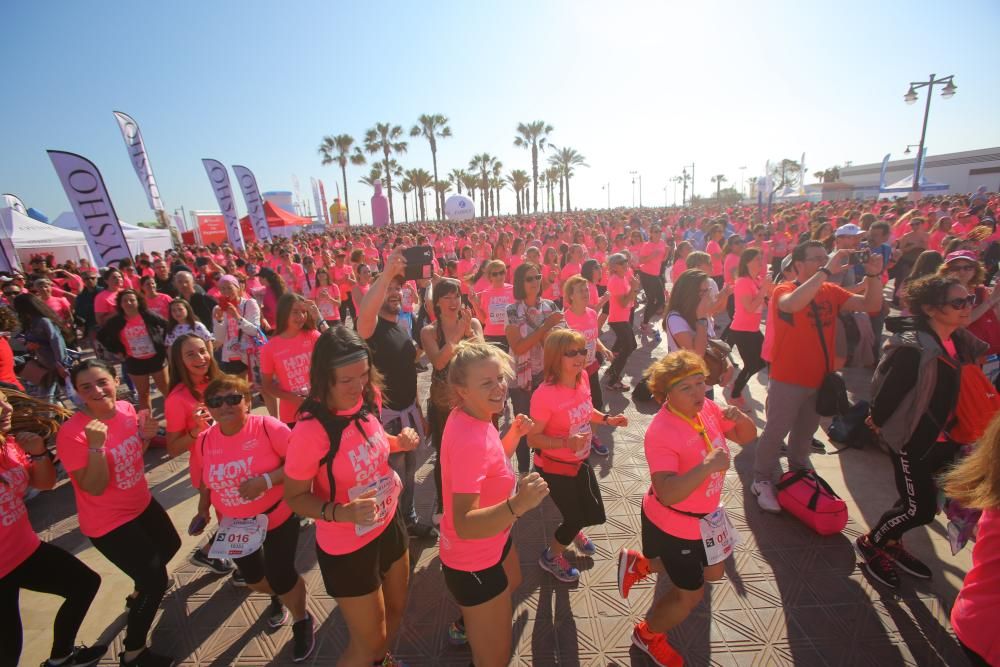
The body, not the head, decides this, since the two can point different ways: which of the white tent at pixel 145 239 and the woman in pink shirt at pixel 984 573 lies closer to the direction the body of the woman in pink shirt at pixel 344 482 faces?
the woman in pink shirt

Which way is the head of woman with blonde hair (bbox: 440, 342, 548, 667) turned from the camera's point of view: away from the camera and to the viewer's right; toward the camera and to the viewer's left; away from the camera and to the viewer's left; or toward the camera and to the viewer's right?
toward the camera and to the viewer's right

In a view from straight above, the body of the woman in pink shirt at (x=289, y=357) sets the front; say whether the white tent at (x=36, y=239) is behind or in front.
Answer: behind

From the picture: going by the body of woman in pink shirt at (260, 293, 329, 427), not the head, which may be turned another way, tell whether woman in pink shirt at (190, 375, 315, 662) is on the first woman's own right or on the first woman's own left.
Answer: on the first woman's own right

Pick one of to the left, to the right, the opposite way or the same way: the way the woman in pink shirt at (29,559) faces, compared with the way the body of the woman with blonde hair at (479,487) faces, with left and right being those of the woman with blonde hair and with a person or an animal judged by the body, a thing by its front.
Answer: the same way

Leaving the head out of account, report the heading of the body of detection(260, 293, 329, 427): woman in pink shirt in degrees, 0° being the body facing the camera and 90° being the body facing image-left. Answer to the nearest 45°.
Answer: approximately 315°

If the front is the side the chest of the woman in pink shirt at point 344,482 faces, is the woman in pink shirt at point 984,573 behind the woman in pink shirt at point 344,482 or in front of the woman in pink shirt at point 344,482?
in front

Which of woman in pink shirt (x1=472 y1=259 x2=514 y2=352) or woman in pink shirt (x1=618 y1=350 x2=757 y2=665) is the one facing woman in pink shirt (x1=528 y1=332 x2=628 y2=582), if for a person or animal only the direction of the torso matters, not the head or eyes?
woman in pink shirt (x1=472 y1=259 x2=514 y2=352)

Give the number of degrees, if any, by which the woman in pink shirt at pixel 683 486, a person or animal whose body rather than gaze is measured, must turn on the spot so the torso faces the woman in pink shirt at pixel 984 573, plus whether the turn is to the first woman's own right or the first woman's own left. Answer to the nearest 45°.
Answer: approximately 45° to the first woman's own left

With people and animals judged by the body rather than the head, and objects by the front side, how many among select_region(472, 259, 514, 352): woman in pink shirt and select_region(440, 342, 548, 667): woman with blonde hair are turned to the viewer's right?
1

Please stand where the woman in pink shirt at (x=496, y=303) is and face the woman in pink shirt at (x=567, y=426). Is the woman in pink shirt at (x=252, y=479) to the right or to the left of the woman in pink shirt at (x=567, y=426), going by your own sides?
right

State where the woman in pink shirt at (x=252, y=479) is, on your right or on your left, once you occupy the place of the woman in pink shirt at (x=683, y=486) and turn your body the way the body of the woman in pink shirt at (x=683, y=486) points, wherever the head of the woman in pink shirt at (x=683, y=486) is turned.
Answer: on your right

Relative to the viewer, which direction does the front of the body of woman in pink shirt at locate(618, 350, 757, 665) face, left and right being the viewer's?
facing the viewer and to the right of the viewer

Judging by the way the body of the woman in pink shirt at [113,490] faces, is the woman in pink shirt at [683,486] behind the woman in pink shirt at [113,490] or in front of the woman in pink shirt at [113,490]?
in front

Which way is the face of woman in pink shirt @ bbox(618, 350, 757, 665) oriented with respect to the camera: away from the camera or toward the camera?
toward the camera
